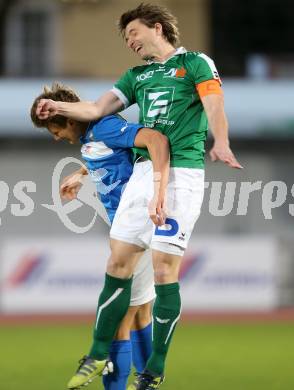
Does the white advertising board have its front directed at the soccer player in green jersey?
yes

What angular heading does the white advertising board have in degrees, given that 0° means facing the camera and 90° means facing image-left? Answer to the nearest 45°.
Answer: approximately 0°
